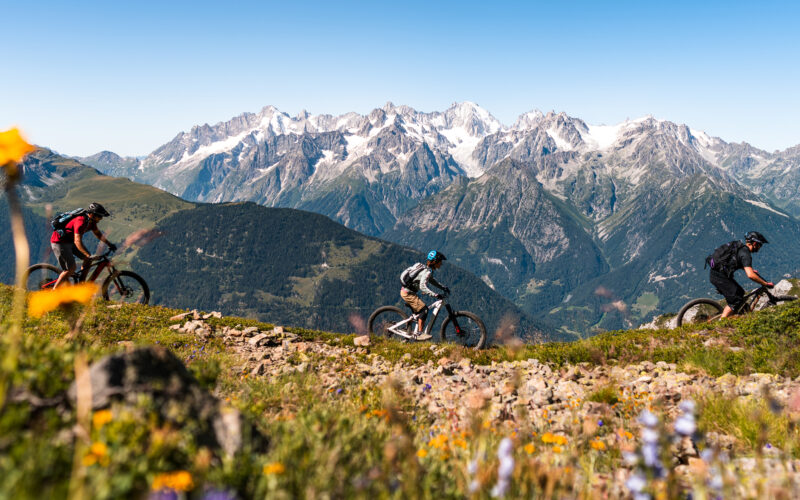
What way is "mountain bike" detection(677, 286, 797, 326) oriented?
to the viewer's right

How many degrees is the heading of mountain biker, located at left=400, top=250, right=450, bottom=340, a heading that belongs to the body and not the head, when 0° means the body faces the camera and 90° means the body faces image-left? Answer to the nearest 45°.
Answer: approximately 270°

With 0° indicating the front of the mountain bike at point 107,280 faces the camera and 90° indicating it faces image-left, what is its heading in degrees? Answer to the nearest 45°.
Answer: approximately 270°

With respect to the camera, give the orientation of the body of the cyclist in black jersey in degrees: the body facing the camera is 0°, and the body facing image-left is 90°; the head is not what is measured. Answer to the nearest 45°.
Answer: approximately 270°

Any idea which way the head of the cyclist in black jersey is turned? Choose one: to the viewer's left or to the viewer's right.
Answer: to the viewer's right

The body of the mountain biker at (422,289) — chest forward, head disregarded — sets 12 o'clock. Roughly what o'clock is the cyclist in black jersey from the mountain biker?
The cyclist in black jersey is roughly at 12 o'clock from the mountain biker.

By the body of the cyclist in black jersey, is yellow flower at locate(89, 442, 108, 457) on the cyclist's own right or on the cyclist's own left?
on the cyclist's own right

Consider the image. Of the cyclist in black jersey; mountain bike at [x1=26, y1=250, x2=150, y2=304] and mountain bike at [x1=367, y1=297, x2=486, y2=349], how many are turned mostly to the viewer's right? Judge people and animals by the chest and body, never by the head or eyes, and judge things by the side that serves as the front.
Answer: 3

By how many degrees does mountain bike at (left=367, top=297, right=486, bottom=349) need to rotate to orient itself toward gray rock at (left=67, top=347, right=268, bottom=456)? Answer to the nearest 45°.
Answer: approximately 90° to its right

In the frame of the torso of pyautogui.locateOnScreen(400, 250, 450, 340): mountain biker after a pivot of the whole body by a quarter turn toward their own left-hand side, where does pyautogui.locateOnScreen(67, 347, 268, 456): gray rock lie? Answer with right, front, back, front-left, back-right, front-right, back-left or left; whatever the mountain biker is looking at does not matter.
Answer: back

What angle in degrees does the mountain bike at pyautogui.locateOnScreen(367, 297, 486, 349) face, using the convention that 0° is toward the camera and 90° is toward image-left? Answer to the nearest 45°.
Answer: approximately 270°
